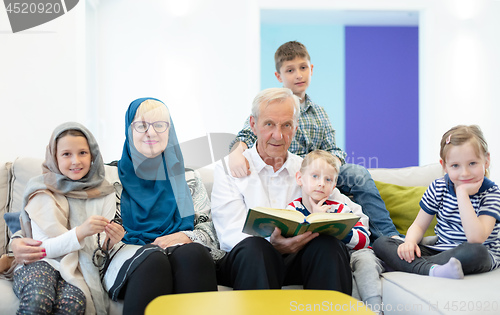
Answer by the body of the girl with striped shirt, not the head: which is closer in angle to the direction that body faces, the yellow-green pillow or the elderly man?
the elderly man

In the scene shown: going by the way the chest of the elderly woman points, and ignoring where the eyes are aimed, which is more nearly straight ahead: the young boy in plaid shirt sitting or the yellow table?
the yellow table

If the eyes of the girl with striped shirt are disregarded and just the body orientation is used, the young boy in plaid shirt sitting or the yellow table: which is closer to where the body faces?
the yellow table

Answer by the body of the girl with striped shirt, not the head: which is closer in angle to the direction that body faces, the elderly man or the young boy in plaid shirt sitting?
the elderly man
